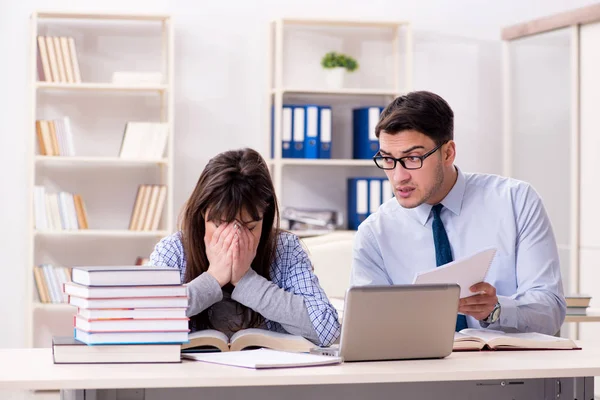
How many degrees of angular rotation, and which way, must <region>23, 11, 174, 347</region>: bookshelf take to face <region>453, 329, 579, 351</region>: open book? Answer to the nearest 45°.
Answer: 0° — it already faces it
